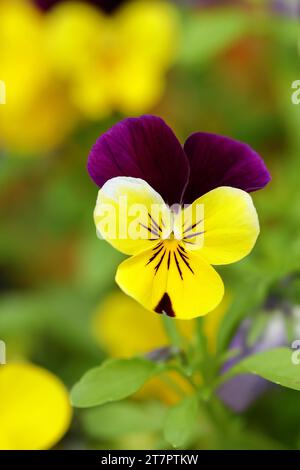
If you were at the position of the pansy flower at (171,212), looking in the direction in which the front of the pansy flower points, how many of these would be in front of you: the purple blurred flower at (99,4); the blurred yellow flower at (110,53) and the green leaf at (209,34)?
0

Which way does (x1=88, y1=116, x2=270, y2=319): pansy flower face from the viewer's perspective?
toward the camera

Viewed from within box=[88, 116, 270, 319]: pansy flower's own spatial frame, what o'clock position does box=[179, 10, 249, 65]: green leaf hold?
The green leaf is roughly at 6 o'clock from the pansy flower.

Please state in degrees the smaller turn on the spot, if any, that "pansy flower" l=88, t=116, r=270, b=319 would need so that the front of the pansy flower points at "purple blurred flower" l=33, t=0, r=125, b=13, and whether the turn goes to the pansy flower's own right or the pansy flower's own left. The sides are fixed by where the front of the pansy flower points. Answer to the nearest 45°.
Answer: approximately 180°

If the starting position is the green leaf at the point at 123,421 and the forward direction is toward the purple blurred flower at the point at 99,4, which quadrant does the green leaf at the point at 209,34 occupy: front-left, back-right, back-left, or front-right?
front-right

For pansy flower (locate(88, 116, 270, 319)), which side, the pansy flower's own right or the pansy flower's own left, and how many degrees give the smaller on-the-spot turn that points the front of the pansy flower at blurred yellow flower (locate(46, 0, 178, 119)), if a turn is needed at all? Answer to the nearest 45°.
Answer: approximately 180°

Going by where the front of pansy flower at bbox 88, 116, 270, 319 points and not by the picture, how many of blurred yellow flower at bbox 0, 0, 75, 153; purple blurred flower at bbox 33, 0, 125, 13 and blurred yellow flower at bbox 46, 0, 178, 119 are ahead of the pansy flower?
0
